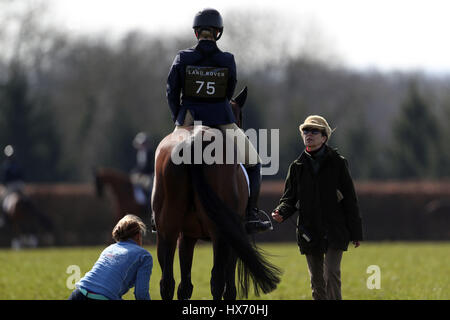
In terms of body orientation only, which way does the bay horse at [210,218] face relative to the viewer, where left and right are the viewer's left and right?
facing away from the viewer

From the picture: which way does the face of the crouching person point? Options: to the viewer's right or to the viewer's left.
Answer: to the viewer's right

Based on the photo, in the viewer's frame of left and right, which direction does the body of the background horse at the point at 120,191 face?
facing to the left of the viewer

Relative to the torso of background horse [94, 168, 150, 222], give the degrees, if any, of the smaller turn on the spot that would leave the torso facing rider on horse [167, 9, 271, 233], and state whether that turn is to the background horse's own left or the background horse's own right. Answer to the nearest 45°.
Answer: approximately 90° to the background horse's own left

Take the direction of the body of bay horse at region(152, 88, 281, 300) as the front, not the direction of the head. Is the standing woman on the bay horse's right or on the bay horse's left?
on the bay horse's right

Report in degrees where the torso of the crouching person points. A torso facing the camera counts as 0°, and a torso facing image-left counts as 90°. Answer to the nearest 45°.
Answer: approximately 225°

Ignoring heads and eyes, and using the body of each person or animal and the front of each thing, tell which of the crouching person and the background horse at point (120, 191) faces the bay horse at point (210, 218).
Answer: the crouching person

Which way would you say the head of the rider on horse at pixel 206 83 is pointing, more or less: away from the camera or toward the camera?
away from the camera
